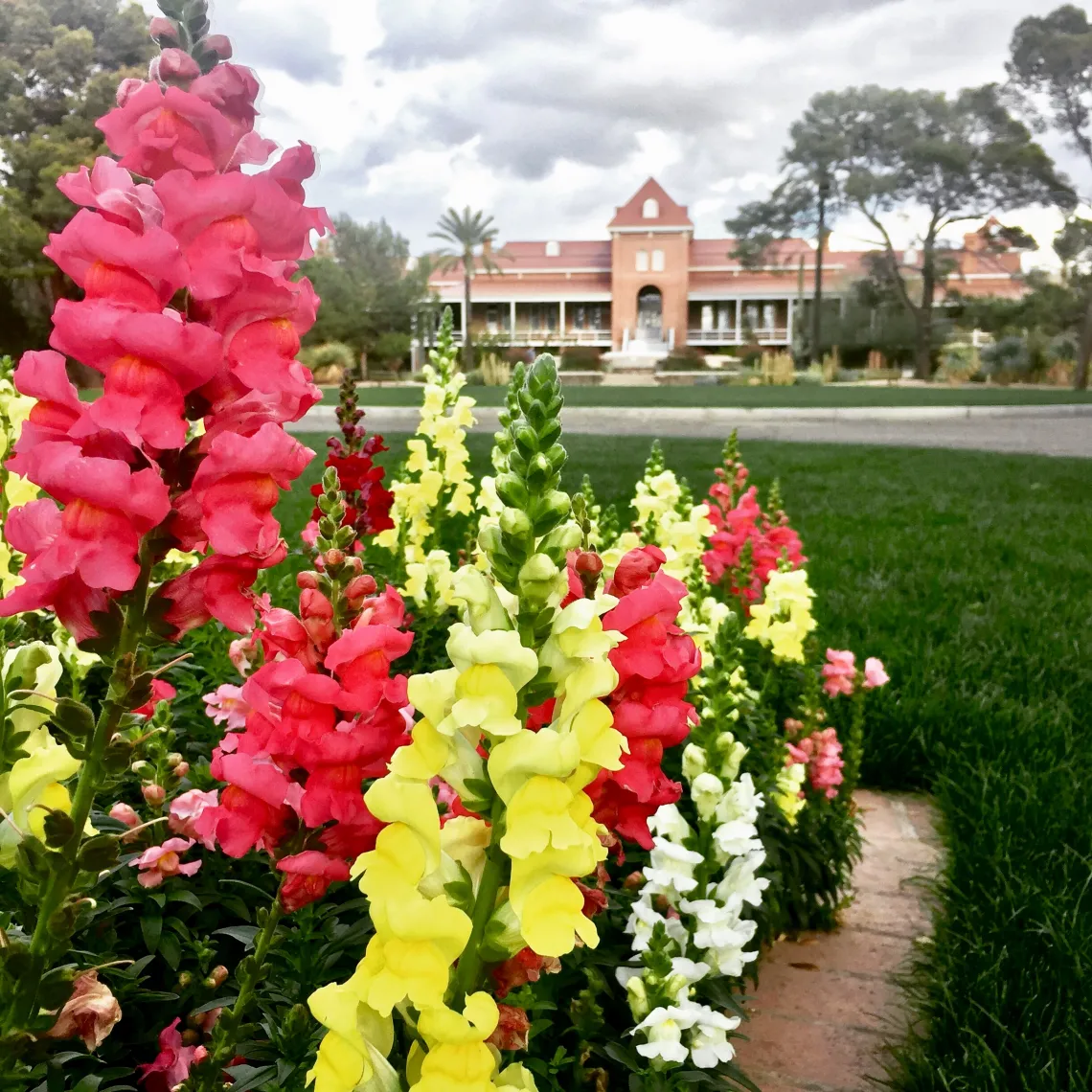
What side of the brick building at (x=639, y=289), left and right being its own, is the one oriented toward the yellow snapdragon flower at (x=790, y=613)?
front

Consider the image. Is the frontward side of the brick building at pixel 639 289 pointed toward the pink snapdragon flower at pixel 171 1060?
yes

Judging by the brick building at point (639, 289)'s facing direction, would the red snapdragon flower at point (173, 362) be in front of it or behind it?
in front

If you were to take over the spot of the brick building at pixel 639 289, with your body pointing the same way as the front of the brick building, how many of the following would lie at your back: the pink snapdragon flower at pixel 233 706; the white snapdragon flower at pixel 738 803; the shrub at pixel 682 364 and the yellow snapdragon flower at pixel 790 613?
0

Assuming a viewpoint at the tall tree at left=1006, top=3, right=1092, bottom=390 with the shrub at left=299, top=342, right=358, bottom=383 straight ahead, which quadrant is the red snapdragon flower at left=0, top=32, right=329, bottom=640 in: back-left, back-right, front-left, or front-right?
front-left

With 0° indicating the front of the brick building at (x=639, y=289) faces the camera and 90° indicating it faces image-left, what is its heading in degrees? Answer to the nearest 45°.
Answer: approximately 0°

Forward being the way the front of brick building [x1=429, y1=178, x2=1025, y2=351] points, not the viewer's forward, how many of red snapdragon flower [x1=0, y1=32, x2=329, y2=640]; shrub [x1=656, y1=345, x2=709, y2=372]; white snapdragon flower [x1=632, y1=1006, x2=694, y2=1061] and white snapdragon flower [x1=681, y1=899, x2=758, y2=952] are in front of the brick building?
4

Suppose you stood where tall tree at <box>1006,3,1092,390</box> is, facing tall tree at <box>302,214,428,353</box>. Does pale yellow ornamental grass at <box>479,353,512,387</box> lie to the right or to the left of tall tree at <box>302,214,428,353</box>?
left

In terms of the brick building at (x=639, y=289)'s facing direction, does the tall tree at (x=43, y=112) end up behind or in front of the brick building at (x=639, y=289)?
in front

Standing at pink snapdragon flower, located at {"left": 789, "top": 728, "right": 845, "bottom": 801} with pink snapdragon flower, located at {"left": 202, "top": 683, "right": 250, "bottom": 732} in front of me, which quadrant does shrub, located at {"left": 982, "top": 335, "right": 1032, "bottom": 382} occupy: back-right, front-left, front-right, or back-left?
back-right

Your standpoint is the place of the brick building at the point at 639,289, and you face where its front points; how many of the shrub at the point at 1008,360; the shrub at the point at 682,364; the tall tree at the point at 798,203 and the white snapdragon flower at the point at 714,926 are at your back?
0

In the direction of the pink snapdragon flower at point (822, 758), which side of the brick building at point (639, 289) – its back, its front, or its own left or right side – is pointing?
front

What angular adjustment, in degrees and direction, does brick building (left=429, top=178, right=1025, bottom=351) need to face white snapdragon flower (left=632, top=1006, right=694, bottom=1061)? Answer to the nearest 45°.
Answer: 0° — it already faces it

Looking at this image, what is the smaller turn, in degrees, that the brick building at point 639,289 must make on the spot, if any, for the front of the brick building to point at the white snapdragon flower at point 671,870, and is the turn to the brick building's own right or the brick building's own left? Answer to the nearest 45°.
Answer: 0° — it already faces it

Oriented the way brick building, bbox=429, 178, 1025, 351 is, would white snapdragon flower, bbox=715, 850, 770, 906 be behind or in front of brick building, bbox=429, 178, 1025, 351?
in front

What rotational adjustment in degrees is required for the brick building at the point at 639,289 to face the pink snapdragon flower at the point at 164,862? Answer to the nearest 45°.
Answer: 0° — it already faces it

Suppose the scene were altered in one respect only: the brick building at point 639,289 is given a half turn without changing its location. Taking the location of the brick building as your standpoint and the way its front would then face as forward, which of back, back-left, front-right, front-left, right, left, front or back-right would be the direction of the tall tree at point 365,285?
back-left

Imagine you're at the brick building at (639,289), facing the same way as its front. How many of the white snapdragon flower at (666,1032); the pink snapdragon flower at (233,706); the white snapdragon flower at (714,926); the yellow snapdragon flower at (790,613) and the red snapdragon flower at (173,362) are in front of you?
5
